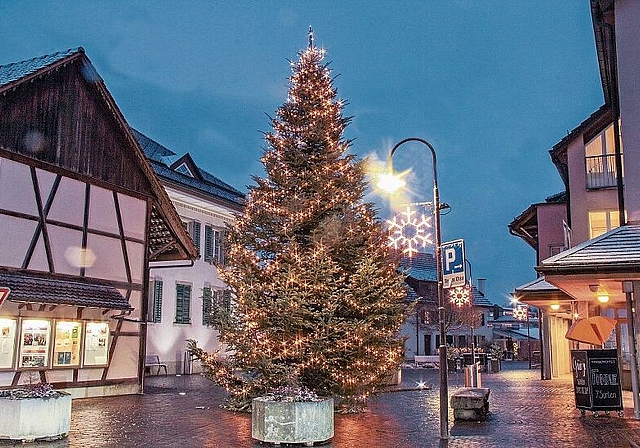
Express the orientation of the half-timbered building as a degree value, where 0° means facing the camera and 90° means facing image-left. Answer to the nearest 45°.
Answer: approximately 315°

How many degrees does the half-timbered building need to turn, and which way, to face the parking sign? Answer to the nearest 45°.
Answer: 0° — it already faces it

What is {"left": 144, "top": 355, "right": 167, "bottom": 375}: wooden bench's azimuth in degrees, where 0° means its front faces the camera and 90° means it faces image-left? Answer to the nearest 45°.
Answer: approximately 315°

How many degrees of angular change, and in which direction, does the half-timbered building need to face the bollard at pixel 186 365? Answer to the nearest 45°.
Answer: approximately 135° to its left

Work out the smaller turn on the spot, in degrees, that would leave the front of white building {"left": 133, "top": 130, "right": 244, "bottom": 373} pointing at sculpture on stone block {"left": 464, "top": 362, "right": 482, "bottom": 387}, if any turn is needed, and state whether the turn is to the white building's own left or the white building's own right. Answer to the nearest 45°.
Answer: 0° — it already faces it

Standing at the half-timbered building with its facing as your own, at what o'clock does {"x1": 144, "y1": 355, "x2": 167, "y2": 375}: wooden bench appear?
The wooden bench is roughly at 8 o'clock from the half-timbered building.
